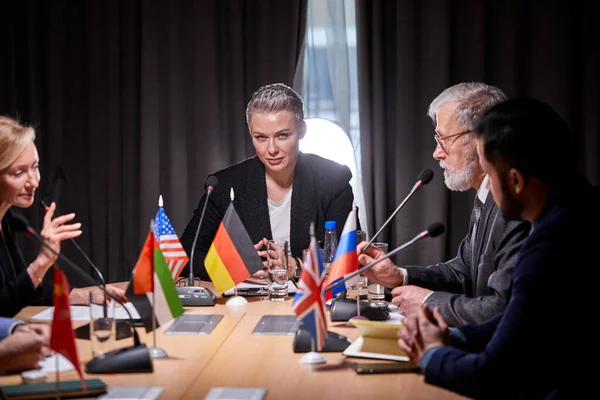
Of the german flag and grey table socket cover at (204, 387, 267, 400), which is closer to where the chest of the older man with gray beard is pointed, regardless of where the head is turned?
the german flag

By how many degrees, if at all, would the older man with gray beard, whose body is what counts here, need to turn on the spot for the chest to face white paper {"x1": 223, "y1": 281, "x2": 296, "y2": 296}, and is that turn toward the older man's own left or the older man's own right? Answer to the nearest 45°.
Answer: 0° — they already face it

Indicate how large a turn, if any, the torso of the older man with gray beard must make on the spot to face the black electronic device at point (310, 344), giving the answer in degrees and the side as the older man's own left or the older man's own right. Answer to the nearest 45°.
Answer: approximately 45° to the older man's own left

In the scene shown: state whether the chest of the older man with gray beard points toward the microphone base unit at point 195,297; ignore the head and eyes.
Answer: yes

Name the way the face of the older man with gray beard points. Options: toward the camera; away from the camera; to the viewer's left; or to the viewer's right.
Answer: to the viewer's left

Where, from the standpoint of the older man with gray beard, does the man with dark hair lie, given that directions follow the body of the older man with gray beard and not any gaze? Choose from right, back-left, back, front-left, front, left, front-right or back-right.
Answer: left

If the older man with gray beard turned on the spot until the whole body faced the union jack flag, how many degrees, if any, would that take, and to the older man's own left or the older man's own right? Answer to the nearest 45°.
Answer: approximately 45° to the older man's own left

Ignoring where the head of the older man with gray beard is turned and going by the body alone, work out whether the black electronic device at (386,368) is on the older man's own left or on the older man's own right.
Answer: on the older man's own left

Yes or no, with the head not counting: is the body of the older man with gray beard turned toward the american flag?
yes

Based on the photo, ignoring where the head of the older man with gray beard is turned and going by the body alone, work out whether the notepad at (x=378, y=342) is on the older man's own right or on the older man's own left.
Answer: on the older man's own left

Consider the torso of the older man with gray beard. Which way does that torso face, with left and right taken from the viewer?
facing to the left of the viewer

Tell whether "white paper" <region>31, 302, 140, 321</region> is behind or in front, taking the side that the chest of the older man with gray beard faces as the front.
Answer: in front

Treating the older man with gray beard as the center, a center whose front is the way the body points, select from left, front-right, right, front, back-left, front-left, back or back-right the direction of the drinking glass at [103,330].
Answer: front-left

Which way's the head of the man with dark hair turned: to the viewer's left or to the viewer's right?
to the viewer's left
